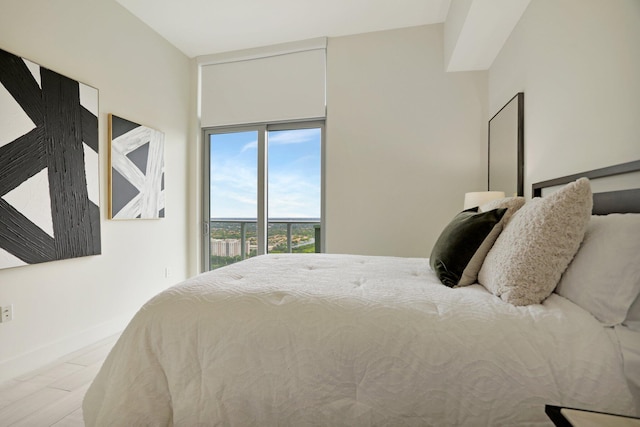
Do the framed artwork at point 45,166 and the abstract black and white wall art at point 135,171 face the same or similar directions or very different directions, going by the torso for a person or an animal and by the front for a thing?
same or similar directions

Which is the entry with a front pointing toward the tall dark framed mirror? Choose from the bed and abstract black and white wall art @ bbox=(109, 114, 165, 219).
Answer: the abstract black and white wall art

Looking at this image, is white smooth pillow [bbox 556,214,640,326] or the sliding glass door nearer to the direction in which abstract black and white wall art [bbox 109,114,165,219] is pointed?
the white smooth pillow

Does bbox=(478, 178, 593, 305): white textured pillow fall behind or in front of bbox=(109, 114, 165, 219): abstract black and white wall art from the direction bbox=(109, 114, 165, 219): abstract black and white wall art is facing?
in front

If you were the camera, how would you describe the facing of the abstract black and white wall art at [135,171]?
facing the viewer and to the right of the viewer

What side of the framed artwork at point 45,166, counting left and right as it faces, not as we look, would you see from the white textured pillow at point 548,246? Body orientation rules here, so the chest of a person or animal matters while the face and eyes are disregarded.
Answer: front

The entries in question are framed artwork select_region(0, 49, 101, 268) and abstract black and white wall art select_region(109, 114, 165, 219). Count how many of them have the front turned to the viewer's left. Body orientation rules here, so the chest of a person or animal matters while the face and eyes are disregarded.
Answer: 0

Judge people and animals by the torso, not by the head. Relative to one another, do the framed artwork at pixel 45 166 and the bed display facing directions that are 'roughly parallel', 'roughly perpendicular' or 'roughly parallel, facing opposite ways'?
roughly parallel, facing opposite ways

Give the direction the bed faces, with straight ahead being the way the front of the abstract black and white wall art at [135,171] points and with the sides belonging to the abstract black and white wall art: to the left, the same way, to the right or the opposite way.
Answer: the opposite way

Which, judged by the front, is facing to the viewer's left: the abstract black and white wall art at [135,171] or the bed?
the bed

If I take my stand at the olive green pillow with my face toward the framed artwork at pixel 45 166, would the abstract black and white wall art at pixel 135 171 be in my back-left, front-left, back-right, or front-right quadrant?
front-right

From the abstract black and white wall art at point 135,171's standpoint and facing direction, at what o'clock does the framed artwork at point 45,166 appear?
The framed artwork is roughly at 3 o'clock from the abstract black and white wall art.

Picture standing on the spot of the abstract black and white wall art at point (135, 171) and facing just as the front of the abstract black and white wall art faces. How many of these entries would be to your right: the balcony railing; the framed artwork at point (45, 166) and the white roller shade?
1

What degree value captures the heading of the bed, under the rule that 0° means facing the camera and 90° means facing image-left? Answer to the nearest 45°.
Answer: approximately 90°

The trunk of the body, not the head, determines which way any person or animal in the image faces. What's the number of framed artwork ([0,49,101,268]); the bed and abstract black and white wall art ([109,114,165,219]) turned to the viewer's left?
1

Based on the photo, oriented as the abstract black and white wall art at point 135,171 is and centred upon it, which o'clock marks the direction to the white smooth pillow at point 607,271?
The white smooth pillow is roughly at 1 o'clock from the abstract black and white wall art.
